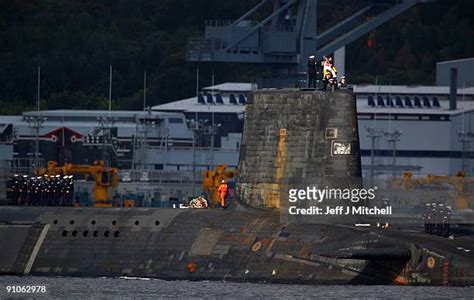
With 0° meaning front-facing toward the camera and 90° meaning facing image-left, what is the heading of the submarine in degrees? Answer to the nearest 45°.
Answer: approximately 270°
